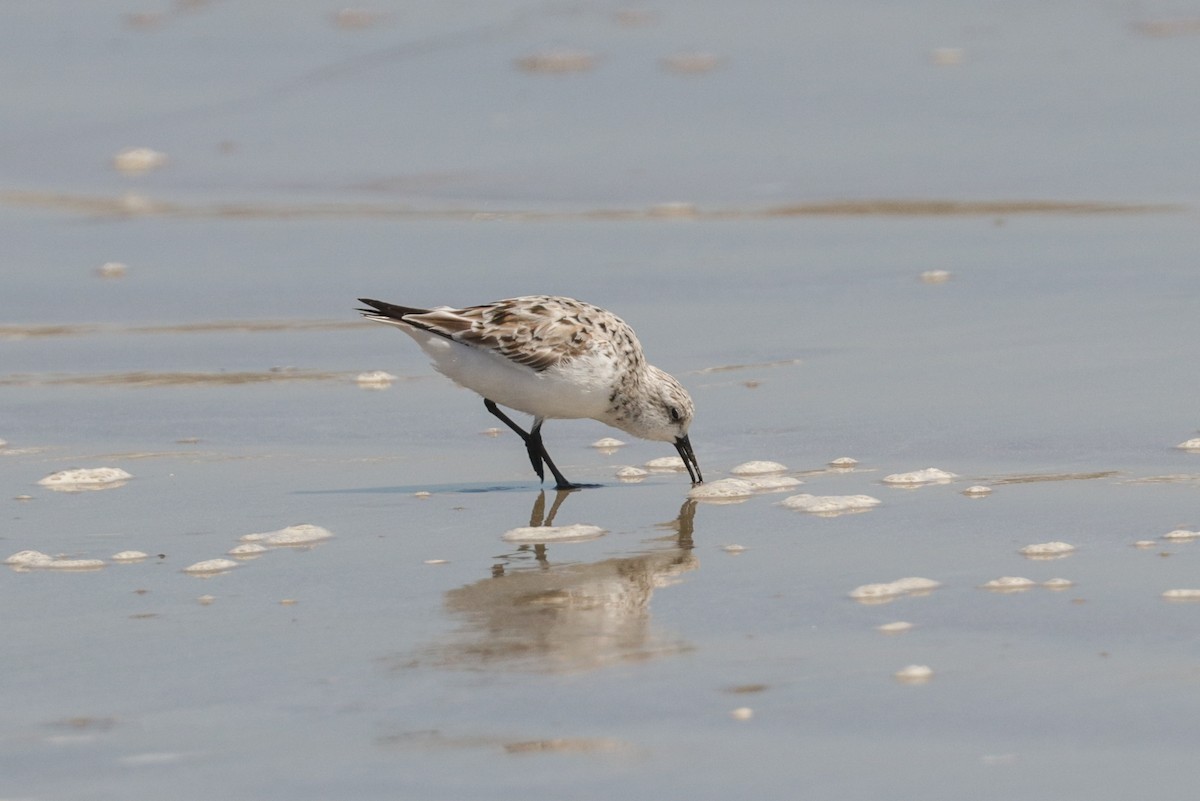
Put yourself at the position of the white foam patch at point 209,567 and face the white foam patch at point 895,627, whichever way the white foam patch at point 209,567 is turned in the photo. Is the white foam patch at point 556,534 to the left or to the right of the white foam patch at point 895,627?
left

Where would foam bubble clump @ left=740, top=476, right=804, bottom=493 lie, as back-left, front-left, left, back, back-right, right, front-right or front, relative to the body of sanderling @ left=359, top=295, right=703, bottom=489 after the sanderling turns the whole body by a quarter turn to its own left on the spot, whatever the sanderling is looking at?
back-right

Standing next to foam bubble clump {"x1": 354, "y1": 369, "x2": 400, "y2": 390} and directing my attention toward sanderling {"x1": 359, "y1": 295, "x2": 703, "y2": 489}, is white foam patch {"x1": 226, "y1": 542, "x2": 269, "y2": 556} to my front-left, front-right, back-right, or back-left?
front-right

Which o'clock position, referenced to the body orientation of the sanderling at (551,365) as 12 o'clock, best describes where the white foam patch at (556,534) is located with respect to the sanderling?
The white foam patch is roughly at 3 o'clock from the sanderling.

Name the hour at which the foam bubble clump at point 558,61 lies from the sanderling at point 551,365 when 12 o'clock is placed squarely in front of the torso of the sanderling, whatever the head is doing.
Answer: The foam bubble clump is roughly at 9 o'clock from the sanderling.

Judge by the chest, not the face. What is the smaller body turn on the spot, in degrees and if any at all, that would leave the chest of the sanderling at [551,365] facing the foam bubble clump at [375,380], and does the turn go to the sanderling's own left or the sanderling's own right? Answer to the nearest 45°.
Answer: approximately 135° to the sanderling's own left

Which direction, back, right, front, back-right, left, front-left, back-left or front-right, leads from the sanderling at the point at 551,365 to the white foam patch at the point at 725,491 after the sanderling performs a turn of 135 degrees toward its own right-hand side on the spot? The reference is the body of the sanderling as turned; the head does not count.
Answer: left

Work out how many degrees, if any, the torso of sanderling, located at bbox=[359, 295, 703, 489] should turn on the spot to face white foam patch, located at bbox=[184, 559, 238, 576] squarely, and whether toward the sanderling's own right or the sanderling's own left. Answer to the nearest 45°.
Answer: approximately 135° to the sanderling's own right

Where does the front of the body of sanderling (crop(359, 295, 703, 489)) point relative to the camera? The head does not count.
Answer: to the viewer's right

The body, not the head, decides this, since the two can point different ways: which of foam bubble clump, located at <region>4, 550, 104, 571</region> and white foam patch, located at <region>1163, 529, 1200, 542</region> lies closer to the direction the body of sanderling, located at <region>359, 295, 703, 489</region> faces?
the white foam patch

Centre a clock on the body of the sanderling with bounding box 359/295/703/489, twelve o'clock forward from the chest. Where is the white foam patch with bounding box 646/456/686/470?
The white foam patch is roughly at 11 o'clock from the sanderling.

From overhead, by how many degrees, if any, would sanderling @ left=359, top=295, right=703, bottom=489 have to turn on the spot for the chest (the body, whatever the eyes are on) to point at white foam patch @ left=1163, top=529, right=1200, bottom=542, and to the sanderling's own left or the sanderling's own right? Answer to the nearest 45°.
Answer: approximately 45° to the sanderling's own right

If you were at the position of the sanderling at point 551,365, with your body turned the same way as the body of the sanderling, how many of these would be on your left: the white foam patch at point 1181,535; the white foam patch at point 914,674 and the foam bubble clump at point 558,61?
1

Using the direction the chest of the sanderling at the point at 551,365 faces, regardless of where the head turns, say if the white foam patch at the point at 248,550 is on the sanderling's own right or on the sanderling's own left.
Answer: on the sanderling's own right

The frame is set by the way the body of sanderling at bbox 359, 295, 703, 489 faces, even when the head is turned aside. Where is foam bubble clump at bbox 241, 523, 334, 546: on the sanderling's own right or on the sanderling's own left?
on the sanderling's own right
